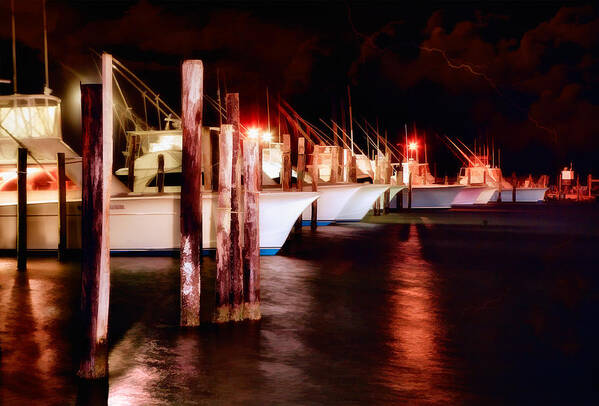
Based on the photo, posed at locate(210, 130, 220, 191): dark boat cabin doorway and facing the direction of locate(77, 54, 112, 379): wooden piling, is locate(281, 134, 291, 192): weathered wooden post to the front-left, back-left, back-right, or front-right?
back-left

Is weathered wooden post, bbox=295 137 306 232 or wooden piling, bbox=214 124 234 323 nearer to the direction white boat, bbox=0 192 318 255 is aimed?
the weathered wooden post

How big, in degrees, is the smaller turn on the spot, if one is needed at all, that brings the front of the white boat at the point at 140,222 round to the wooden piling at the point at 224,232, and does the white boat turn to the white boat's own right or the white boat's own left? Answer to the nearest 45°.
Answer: approximately 90° to the white boat's own right

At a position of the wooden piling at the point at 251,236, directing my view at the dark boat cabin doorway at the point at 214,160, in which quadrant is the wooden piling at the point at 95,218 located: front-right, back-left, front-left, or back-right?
back-left

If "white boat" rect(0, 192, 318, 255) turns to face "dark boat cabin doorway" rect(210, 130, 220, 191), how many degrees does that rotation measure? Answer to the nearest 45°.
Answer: approximately 45° to its left

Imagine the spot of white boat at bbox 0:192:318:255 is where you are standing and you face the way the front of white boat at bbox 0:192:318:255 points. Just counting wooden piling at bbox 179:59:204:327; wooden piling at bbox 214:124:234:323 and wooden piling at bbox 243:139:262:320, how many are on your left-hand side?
0

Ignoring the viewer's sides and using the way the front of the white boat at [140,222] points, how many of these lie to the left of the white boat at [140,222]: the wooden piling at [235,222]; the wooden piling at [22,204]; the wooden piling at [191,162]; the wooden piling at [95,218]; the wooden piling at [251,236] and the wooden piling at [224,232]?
0

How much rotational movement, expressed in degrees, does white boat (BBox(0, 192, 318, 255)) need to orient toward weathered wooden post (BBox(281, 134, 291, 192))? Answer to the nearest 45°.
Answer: approximately 45° to its left

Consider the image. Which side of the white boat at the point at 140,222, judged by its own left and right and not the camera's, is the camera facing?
right

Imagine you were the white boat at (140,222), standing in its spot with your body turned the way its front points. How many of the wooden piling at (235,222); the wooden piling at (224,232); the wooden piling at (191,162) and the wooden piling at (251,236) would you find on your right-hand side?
4

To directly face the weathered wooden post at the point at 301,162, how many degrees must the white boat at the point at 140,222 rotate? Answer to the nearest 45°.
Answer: approximately 45° to its left

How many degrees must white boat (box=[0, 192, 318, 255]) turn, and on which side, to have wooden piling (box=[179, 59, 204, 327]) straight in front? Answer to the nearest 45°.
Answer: approximately 90° to its right

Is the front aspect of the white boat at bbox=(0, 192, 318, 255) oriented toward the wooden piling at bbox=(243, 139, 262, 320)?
no

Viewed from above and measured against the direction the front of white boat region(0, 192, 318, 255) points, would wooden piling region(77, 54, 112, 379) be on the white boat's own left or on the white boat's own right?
on the white boat's own right

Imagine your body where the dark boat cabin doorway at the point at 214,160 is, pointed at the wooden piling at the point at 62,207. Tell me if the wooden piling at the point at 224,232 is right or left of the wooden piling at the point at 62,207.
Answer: left
